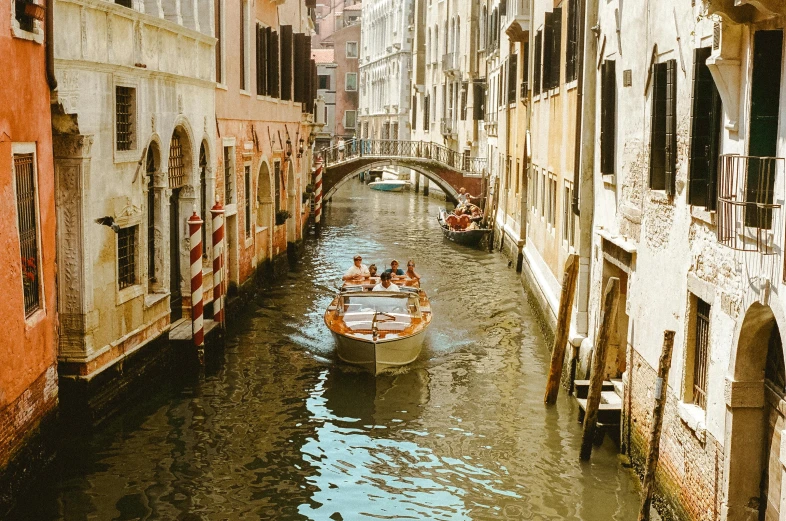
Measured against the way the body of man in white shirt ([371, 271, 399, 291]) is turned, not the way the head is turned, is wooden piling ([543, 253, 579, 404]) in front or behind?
in front

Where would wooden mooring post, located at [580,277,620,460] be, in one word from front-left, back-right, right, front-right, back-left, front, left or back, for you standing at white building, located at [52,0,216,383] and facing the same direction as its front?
front

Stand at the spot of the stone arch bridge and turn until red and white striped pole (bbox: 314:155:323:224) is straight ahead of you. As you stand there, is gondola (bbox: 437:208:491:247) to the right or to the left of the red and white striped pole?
left

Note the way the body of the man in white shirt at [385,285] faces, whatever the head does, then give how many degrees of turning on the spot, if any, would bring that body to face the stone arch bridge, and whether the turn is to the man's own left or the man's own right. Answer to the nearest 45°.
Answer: approximately 180°

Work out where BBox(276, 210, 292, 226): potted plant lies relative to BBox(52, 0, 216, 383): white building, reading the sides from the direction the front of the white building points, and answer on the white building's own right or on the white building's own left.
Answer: on the white building's own left

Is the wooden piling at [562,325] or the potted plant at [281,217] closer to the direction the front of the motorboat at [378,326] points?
the wooden piling

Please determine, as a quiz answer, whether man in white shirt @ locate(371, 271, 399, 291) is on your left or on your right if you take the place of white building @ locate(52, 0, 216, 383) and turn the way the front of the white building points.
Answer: on your left

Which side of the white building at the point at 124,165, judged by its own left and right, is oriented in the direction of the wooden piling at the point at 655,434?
front

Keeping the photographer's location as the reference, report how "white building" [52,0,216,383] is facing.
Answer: facing the viewer and to the right of the viewer

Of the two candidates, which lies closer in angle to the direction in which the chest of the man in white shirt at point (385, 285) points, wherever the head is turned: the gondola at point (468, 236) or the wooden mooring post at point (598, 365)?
the wooden mooring post

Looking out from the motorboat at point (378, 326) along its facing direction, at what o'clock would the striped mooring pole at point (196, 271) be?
The striped mooring pole is roughly at 2 o'clock from the motorboat.

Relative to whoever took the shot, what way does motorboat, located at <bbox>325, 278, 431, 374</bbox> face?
facing the viewer

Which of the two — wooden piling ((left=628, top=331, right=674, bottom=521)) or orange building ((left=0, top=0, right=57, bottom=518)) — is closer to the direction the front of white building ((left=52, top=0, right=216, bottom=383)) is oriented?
the wooden piling

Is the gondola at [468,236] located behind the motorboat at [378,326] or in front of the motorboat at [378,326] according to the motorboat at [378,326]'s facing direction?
behind
